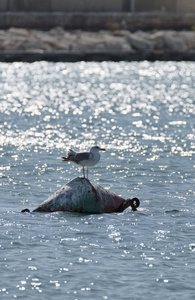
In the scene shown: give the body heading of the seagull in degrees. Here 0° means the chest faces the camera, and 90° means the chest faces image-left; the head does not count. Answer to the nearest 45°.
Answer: approximately 270°
